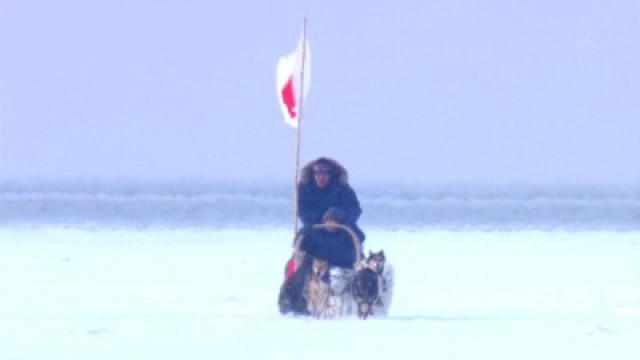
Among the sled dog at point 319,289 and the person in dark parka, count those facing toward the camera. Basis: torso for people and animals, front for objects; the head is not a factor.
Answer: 2

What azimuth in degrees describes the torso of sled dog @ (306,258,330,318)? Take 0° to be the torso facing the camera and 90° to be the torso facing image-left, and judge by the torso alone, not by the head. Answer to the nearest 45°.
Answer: approximately 0°

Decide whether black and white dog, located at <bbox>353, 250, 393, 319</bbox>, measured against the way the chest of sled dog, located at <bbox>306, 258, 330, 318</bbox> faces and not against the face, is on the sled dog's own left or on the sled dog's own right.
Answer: on the sled dog's own left

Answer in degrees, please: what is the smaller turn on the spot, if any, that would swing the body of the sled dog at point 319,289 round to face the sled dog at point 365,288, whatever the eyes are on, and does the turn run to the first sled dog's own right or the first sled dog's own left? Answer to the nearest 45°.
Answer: approximately 90° to the first sled dog's own left
